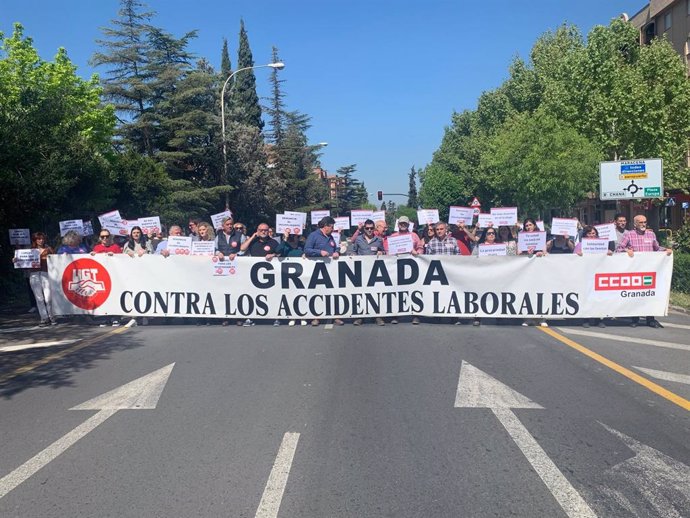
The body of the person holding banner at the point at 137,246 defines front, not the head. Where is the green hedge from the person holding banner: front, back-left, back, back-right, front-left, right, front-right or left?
left

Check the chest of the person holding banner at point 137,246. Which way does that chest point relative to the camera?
toward the camera
